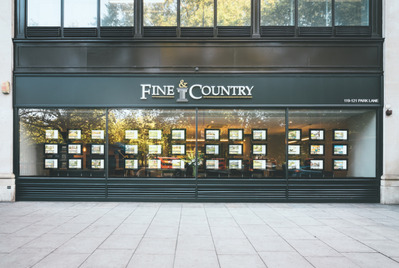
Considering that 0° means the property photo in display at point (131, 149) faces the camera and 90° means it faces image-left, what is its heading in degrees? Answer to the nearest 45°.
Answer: approximately 0°

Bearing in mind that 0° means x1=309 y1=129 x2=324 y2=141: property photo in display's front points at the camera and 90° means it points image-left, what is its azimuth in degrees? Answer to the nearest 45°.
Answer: approximately 0°

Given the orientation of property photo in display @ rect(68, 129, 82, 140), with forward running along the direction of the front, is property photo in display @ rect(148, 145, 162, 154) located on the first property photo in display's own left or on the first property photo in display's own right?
on the first property photo in display's own left

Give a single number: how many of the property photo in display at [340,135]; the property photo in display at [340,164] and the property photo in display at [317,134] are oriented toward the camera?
3

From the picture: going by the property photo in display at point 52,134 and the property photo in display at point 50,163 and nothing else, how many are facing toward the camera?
2
